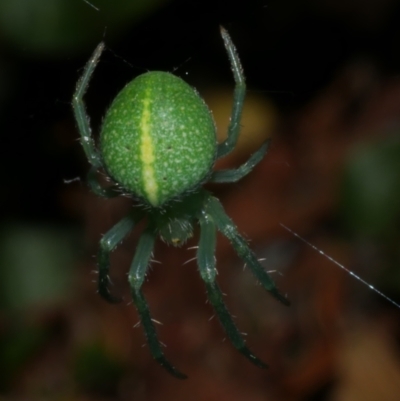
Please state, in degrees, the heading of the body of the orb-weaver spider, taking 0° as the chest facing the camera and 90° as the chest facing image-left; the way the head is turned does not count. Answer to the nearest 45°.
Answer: approximately 0°
